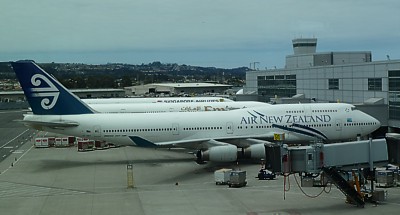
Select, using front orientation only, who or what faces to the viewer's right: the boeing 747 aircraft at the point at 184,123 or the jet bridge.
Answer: the boeing 747 aircraft

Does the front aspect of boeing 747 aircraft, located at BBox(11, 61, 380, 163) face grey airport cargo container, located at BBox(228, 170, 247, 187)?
no

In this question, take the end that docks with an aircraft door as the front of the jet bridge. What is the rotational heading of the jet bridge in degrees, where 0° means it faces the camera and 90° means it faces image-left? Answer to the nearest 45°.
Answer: approximately 90°

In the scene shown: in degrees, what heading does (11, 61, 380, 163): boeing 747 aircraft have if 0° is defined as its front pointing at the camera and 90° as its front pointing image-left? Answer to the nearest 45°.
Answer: approximately 270°

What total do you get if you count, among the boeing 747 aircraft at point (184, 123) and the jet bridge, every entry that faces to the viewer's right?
1

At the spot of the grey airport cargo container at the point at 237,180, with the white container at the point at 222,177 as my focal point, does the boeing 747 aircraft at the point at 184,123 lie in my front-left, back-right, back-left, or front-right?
front-right

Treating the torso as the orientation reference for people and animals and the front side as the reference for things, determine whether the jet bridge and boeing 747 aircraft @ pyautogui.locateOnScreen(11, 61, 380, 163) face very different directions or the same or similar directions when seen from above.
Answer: very different directions

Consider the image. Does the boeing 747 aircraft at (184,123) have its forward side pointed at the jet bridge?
no
